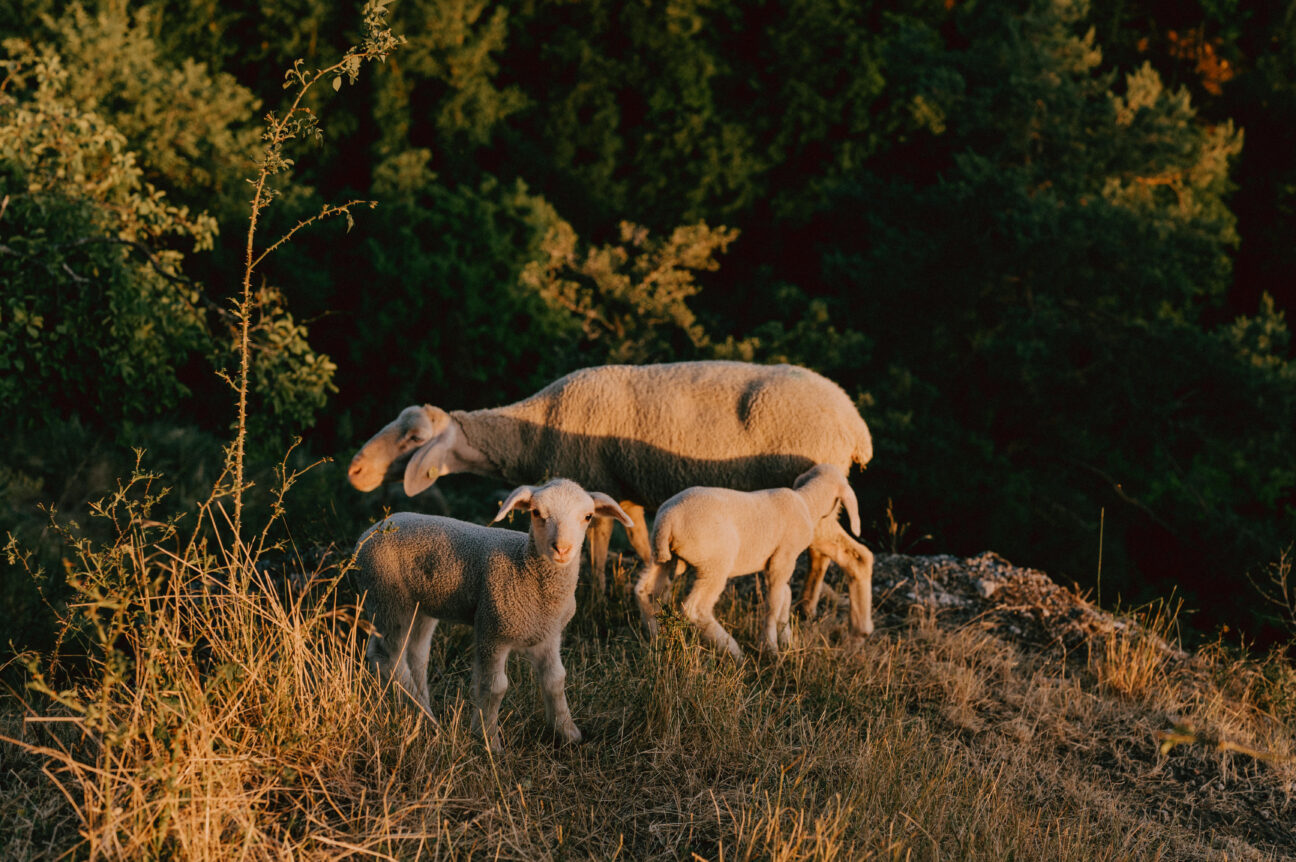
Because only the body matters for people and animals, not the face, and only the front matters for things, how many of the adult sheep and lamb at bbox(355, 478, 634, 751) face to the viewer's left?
1

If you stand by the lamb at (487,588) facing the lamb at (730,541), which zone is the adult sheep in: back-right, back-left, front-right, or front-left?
front-left

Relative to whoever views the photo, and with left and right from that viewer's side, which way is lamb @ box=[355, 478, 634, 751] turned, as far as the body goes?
facing the viewer and to the right of the viewer

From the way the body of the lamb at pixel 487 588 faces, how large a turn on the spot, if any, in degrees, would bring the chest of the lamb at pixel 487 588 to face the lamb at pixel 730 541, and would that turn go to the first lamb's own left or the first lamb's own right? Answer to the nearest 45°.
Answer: approximately 90° to the first lamb's own left

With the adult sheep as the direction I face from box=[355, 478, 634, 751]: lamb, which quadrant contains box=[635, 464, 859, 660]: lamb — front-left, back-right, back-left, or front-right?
front-right

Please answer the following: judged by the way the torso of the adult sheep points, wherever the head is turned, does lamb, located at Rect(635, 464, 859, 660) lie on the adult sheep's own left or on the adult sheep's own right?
on the adult sheep's own left

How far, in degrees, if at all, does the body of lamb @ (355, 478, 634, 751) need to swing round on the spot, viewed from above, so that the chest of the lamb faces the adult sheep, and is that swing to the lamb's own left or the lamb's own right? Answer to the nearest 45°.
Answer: approximately 135° to the lamb's own left

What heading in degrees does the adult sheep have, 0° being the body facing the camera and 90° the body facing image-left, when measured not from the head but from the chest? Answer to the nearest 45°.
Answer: approximately 90°

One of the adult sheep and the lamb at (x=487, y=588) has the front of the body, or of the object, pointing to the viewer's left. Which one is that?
the adult sheep

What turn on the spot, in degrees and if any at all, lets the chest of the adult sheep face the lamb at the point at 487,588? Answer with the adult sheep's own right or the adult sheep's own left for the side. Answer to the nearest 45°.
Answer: approximately 90° to the adult sheep's own left
